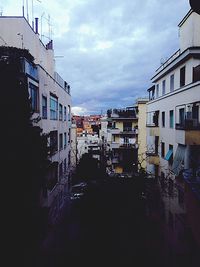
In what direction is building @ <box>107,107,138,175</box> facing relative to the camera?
toward the camera

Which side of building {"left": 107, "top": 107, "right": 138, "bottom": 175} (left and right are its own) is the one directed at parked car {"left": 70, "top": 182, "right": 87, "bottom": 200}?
front

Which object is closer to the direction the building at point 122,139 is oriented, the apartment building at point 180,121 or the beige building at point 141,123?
the apartment building

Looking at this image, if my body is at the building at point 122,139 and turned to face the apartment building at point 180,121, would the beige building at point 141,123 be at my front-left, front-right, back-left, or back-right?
front-left

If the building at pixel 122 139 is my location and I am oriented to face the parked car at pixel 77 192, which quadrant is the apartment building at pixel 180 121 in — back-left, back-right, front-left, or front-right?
front-left

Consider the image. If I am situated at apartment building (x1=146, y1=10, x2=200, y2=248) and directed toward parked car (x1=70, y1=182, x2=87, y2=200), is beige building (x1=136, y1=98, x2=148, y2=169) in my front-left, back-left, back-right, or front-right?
front-right

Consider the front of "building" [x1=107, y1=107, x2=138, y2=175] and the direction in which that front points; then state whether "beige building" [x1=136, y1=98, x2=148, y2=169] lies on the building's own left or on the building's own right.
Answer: on the building's own left

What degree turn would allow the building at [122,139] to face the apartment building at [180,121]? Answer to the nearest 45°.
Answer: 0° — it already faces it
